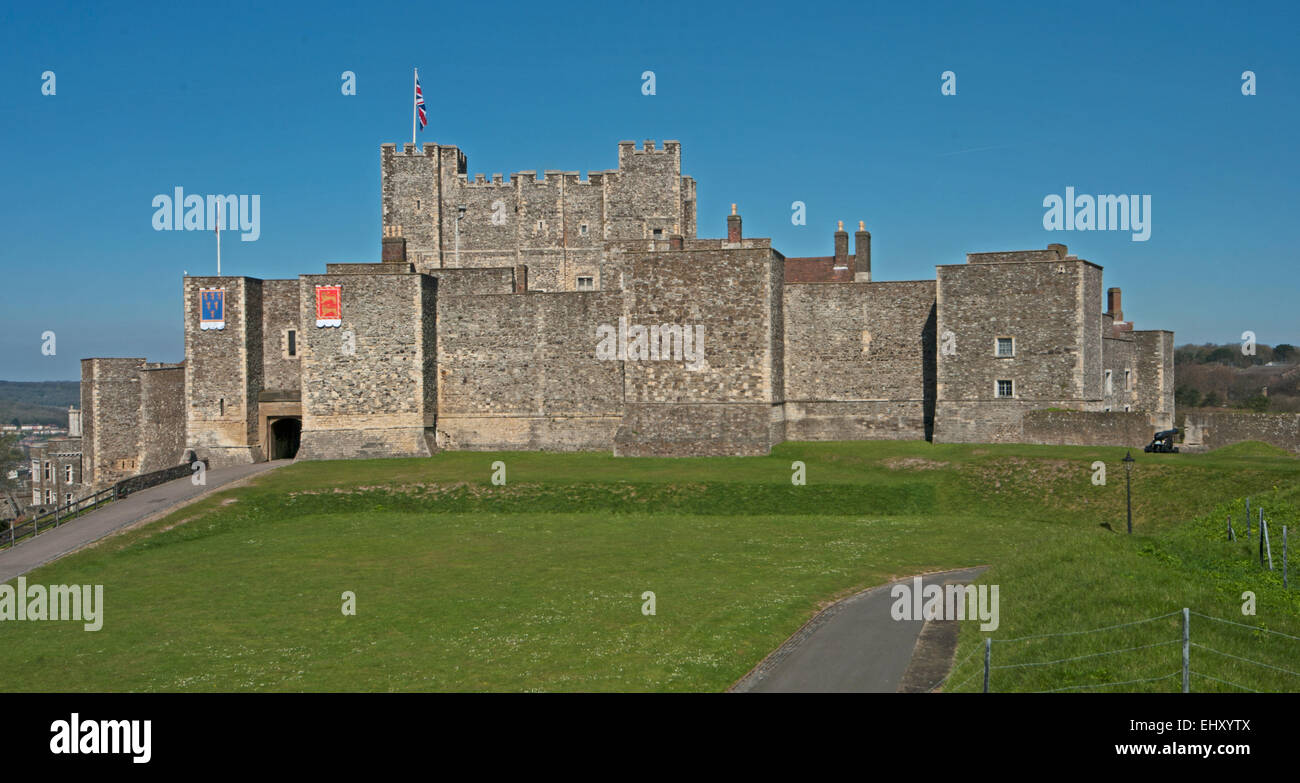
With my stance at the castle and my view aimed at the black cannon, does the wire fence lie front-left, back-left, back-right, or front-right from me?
front-right

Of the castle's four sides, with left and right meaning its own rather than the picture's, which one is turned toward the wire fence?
front

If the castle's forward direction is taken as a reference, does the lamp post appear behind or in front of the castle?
in front

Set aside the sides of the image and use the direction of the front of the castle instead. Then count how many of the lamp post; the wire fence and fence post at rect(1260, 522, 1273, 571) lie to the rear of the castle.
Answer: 0

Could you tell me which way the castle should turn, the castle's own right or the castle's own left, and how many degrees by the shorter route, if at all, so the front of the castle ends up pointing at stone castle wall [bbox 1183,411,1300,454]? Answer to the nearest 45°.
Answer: approximately 90° to the castle's own left

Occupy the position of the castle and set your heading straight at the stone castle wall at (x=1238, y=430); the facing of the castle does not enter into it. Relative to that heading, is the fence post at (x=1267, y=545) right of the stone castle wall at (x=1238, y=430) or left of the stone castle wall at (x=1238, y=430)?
right

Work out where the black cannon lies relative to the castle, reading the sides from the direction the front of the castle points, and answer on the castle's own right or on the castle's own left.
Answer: on the castle's own left

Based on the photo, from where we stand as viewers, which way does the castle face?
facing the viewer

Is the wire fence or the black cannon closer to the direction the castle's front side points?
the wire fence

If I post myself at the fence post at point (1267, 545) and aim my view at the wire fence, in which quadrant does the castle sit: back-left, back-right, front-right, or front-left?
back-right

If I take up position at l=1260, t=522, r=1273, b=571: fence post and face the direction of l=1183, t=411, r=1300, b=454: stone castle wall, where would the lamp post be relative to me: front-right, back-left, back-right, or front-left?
front-left

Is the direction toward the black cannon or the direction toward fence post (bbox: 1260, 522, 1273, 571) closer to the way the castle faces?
the fence post
